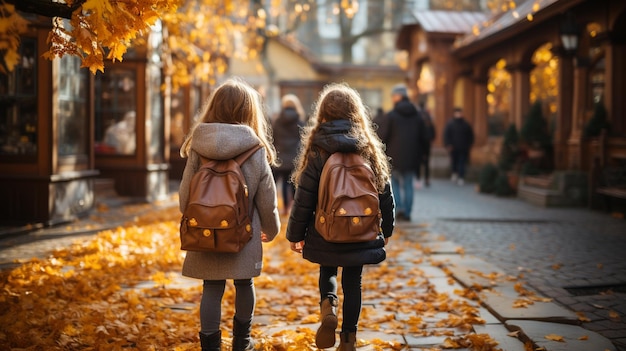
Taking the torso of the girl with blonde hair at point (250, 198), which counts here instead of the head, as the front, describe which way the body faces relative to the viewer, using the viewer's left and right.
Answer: facing away from the viewer

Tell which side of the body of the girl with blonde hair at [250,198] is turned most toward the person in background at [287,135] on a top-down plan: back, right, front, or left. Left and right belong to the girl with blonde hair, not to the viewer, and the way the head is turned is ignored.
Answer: front

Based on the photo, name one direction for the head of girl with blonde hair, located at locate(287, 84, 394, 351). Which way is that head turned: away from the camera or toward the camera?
away from the camera

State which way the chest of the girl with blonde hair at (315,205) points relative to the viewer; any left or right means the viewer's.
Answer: facing away from the viewer

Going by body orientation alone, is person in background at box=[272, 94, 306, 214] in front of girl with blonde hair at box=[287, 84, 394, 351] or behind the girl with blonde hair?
in front

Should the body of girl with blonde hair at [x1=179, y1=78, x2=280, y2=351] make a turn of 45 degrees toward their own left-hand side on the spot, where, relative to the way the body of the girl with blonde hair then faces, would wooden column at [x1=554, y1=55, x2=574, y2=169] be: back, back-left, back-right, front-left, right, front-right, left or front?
right

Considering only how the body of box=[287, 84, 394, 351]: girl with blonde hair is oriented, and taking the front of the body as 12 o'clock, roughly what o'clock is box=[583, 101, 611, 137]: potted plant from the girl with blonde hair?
The potted plant is roughly at 1 o'clock from the girl with blonde hair.

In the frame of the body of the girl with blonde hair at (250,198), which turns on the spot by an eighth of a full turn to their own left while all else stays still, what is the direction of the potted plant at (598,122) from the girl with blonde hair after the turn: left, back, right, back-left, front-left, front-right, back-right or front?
right

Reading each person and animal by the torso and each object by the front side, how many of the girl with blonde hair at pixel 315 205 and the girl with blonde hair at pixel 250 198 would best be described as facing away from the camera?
2

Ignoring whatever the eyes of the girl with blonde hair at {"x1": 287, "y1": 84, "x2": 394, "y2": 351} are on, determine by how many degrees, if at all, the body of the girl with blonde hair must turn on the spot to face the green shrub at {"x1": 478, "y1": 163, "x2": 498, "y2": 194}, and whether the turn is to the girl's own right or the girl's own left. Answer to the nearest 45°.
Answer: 0° — they already face it

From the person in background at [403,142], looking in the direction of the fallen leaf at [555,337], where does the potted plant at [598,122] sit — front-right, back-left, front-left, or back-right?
back-left

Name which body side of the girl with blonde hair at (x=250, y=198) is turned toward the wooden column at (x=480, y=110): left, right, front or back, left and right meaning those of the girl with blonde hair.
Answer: front

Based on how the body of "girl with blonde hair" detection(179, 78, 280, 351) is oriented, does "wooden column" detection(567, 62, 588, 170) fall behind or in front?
in front

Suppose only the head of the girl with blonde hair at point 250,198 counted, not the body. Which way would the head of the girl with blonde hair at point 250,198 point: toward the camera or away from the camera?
away from the camera

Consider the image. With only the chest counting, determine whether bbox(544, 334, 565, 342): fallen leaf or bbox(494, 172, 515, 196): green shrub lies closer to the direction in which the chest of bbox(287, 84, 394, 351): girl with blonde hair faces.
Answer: the green shrub

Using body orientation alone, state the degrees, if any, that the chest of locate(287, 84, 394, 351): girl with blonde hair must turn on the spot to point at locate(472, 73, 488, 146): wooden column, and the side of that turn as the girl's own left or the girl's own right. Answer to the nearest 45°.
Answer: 0° — they already face it
